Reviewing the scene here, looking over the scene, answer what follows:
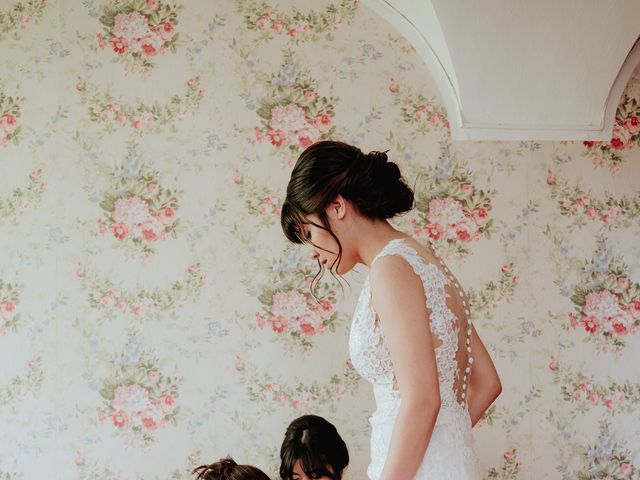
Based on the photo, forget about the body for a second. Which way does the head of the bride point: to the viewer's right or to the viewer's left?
to the viewer's left
